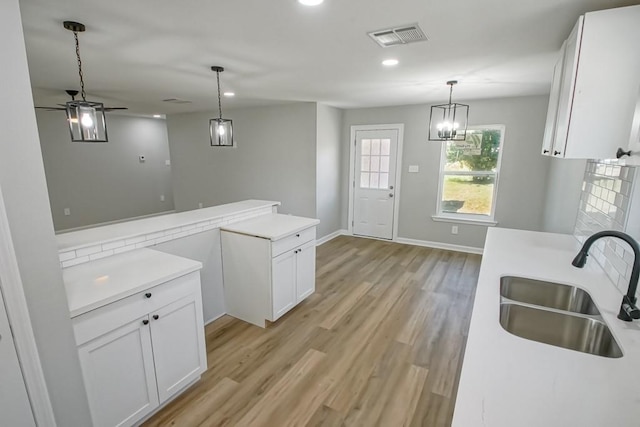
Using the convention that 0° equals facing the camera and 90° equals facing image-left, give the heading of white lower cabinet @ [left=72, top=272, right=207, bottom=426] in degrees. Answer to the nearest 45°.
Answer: approximately 315°

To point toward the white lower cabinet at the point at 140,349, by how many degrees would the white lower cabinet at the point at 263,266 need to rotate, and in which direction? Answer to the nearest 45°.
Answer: approximately 90° to its right

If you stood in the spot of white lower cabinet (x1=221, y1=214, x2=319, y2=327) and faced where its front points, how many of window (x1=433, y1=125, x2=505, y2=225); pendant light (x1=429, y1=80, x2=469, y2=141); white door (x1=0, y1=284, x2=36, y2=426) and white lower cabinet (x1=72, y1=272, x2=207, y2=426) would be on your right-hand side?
2

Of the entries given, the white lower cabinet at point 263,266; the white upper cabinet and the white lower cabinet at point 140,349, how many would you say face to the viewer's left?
1

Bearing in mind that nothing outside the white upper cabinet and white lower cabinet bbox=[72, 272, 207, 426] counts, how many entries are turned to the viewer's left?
1

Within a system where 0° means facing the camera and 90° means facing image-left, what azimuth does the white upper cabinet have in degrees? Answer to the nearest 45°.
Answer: approximately 90°

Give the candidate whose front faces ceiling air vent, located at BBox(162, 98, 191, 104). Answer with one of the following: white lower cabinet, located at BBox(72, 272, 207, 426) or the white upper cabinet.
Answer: the white upper cabinet

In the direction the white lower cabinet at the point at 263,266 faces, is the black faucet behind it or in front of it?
in front

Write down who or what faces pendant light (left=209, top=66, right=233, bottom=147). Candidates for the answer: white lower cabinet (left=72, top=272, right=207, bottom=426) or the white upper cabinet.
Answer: the white upper cabinet

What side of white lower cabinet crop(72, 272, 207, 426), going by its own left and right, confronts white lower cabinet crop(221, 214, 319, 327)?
left

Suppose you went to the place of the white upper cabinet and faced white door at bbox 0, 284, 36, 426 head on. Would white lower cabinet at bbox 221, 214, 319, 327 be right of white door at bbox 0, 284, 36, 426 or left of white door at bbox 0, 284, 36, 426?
right

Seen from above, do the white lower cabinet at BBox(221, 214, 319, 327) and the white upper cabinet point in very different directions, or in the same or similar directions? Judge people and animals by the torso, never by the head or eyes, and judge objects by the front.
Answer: very different directions

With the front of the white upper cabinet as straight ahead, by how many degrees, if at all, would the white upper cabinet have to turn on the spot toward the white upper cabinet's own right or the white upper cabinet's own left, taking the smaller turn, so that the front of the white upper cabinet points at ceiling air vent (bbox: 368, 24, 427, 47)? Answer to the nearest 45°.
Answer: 0° — it already faces it
